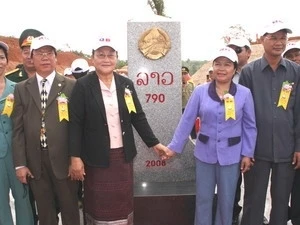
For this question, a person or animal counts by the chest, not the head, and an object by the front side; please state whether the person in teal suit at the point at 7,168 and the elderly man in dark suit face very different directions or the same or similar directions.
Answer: same or similar directions

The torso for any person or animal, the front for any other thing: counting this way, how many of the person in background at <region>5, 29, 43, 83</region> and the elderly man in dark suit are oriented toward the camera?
2

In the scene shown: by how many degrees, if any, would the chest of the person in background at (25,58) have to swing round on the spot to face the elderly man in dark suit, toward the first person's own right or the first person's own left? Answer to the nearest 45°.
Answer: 0° — they already face them

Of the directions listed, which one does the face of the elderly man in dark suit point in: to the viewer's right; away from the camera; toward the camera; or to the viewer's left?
toward the camera

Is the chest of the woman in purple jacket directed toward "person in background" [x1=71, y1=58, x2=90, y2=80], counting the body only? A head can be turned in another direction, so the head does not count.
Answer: no

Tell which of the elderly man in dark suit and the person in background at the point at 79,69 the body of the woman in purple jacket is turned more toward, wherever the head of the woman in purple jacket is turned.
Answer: the elderly man in dark suit

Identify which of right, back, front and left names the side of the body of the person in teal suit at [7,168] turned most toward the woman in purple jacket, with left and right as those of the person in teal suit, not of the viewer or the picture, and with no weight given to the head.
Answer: left

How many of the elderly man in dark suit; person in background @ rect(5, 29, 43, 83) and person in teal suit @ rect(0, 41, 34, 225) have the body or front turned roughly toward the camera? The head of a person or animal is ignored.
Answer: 3

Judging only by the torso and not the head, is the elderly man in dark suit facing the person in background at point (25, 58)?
no

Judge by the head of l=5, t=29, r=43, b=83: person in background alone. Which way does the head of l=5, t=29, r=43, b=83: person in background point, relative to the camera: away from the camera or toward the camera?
toward the camera

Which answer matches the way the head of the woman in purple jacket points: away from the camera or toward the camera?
toward the camera

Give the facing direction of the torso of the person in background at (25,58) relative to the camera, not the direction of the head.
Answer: toward the camera

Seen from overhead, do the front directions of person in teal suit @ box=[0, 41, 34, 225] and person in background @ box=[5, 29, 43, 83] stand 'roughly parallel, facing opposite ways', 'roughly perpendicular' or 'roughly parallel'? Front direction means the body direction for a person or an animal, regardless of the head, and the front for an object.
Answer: roughly parallel

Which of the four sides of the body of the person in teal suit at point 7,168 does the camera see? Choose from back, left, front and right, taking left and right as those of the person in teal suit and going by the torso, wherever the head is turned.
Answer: front

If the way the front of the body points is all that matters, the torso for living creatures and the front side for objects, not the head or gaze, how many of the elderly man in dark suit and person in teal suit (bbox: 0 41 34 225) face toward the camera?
2
